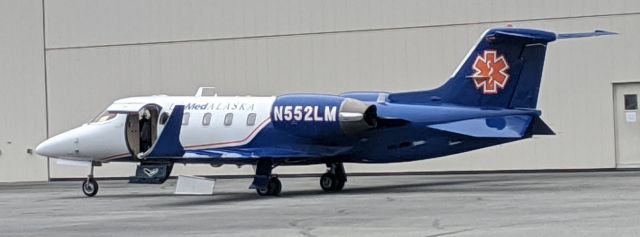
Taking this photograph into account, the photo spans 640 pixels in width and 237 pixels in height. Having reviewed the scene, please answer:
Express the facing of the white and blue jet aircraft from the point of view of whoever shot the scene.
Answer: facing away from the viewer and to the left of the viewer

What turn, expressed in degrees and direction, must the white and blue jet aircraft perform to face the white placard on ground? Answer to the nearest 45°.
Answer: approximately 45° to its left
